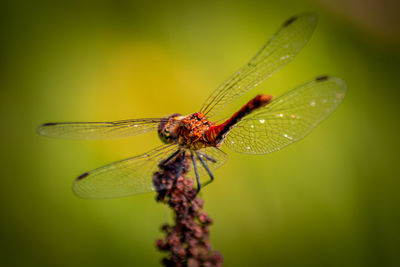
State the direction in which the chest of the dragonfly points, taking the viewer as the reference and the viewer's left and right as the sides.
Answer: facing the viewer and to the left of the viewer
